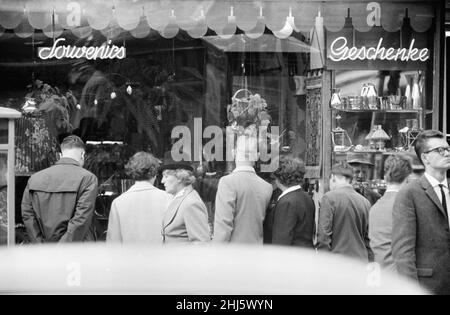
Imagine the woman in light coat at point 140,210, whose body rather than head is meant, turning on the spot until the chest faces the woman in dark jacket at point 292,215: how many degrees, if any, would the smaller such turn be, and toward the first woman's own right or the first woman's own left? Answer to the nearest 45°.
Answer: approximately 90° to the first woman's own right

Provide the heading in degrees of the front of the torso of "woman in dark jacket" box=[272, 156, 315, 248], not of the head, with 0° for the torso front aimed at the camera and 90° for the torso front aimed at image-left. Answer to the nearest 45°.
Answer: approximately 135°

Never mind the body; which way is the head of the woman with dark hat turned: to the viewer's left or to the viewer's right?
to the viewer's left

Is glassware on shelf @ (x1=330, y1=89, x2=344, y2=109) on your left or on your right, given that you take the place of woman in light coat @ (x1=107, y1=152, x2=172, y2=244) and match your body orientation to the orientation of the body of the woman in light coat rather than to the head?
on your right

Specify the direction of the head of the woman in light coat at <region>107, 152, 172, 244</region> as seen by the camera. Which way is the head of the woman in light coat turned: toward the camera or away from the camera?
away from the camera

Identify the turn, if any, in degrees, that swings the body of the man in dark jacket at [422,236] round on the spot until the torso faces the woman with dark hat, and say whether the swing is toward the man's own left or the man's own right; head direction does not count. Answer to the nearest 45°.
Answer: approximately 135° to the man's own right

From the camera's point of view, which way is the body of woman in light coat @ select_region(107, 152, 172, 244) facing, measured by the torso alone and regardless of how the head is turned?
away from the camera

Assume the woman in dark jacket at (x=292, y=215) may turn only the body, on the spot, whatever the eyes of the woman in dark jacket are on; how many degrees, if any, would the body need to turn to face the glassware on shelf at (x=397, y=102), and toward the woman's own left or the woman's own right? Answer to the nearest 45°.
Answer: approximately 90° to the woman's own right
